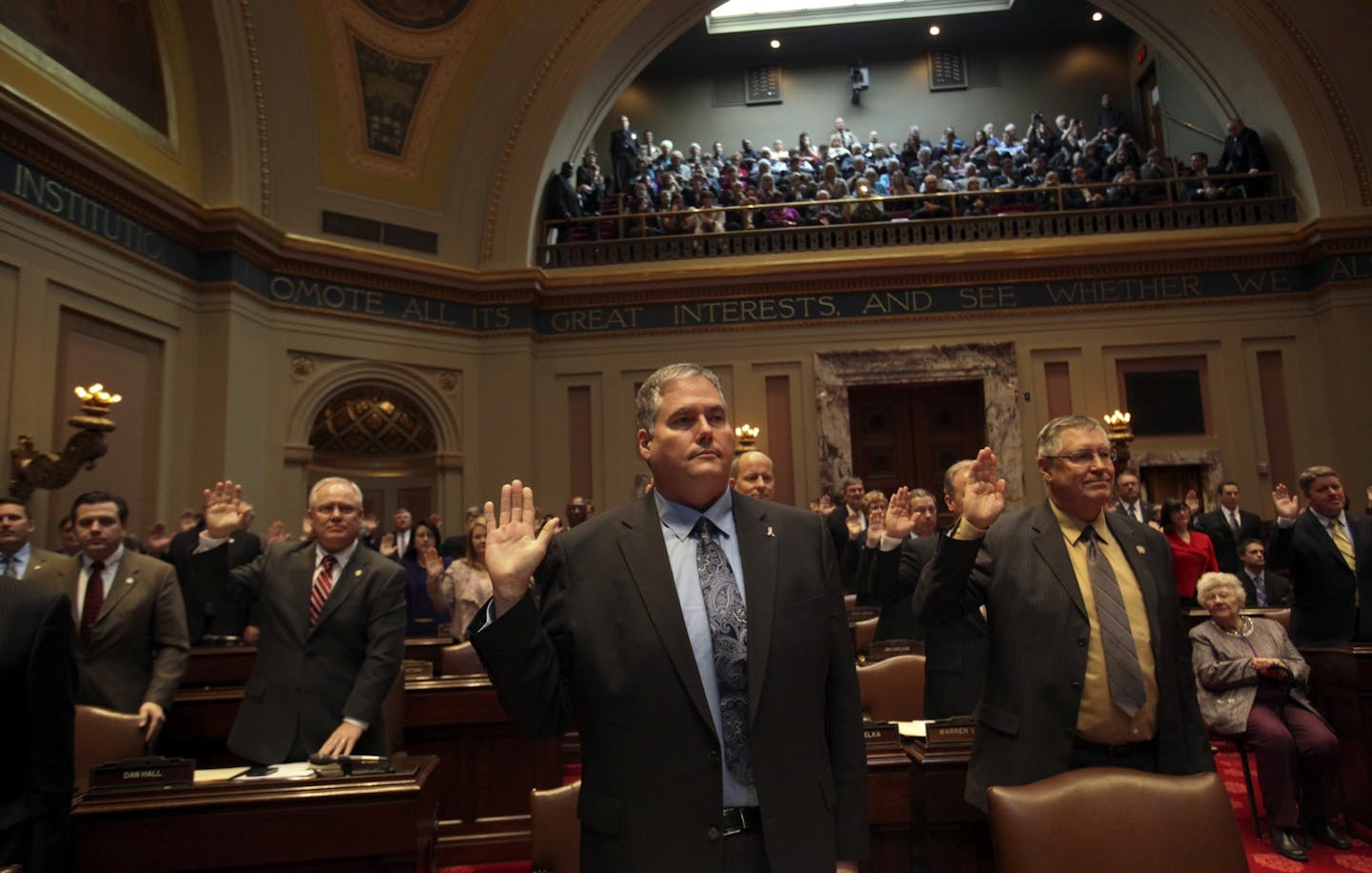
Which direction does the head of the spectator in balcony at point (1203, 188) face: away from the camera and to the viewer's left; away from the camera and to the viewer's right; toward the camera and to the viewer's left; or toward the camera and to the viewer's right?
toward the camera and to the viewer's left

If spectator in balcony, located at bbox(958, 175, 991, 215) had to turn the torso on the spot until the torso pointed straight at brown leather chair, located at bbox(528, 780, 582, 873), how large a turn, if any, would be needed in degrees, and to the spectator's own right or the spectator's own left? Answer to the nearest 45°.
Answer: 0° — they already face it

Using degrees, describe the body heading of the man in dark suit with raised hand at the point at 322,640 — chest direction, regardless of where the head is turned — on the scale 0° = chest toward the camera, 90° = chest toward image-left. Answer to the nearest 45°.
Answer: approximately 0°

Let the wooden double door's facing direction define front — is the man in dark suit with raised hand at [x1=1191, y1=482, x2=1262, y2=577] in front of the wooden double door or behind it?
in front

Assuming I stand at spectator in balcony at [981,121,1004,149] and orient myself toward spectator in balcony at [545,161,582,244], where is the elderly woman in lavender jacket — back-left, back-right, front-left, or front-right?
front-left

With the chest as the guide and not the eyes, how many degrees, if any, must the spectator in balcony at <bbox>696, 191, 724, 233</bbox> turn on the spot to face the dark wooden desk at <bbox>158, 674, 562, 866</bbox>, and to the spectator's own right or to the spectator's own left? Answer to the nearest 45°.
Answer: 0° — they already face it

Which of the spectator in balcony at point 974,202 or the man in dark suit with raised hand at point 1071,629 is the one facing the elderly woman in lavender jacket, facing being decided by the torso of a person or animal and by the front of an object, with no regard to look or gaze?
the spectator in balcony

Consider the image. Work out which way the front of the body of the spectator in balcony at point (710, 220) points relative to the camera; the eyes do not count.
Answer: toward the camera

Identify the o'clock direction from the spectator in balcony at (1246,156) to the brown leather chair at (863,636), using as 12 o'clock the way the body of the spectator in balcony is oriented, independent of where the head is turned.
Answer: The brown leather chair is roughly at 11 o'clock from the spectator in balcony.

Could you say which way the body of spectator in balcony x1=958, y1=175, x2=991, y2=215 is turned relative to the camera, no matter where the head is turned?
toward the camera

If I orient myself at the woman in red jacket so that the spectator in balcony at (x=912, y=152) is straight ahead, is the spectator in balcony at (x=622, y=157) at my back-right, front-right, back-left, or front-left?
front-left

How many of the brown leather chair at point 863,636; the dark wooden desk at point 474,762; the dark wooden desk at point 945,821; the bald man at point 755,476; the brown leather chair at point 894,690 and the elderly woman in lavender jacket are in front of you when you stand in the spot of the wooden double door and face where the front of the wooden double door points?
6

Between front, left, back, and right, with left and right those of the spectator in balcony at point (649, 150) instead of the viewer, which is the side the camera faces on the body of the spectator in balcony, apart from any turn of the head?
front
